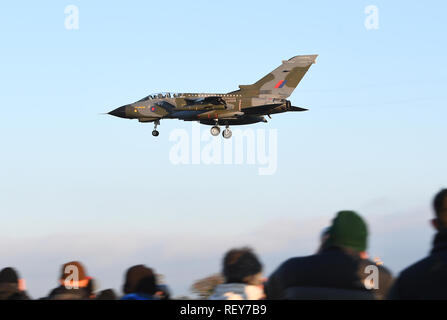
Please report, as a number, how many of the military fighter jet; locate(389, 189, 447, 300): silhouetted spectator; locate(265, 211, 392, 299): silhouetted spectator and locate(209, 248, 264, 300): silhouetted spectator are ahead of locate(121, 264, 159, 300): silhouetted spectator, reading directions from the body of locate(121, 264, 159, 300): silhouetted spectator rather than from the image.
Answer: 1

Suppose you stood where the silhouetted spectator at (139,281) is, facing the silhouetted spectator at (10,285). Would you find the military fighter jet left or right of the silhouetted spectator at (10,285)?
right

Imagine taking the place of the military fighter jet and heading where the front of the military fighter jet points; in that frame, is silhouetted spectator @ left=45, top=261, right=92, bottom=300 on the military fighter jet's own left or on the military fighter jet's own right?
on the military fighter jet's own left

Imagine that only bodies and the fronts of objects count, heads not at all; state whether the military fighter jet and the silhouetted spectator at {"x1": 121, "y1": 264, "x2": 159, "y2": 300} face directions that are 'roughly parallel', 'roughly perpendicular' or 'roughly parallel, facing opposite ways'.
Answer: roughly perpendicular

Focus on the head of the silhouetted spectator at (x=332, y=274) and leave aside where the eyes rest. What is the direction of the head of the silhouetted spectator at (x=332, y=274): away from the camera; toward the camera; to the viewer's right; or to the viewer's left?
away from the camera

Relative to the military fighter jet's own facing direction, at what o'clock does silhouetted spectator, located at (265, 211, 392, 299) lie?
The silhouetted spectator is roughly at 9 o'clock from the military fighter jet.

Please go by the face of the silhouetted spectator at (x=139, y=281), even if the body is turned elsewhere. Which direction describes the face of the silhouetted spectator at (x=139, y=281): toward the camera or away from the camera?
away from the camera

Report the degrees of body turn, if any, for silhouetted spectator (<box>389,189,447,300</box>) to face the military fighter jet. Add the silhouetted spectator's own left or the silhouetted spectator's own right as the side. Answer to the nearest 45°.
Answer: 0° — they already face it

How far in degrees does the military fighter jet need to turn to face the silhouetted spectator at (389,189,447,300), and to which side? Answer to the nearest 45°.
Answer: approximately 90° to its left

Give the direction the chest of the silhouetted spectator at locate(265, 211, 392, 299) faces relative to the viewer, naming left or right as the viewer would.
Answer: facing away from the viewer and to the right of the viewer

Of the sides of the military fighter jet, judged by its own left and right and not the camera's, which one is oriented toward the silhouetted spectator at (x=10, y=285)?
left

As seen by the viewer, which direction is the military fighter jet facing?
to the viewer's left

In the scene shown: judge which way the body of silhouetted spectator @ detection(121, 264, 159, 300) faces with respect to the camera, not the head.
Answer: away from the camera

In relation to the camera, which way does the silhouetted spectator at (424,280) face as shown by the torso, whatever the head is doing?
away from the camera

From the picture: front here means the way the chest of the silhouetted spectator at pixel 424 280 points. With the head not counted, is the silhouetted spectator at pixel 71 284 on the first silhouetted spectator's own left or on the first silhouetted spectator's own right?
on the first silhouetted spectator's own left

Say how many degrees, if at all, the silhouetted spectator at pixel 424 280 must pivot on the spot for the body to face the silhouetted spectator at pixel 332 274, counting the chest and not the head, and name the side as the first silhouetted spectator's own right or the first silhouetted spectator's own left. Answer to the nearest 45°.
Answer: approximately 45° to the first silhouetted spectator's own left

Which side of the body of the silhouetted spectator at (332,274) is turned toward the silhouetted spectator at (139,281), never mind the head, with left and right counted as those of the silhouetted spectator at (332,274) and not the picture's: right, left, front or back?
left

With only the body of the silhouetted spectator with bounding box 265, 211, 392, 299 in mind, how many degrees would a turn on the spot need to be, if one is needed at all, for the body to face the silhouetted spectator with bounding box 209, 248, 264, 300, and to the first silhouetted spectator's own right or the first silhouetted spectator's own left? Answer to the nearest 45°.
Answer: approximately 90° to the first silhouetted spectator's own left

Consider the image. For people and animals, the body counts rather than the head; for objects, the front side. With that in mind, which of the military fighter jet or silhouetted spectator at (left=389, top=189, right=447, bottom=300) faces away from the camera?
the silhouetted spectator
